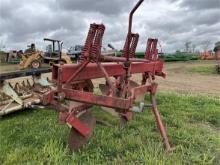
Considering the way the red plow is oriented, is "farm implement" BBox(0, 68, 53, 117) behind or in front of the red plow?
behind

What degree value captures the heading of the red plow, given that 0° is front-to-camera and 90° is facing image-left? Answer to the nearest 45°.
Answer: approximately 315°
